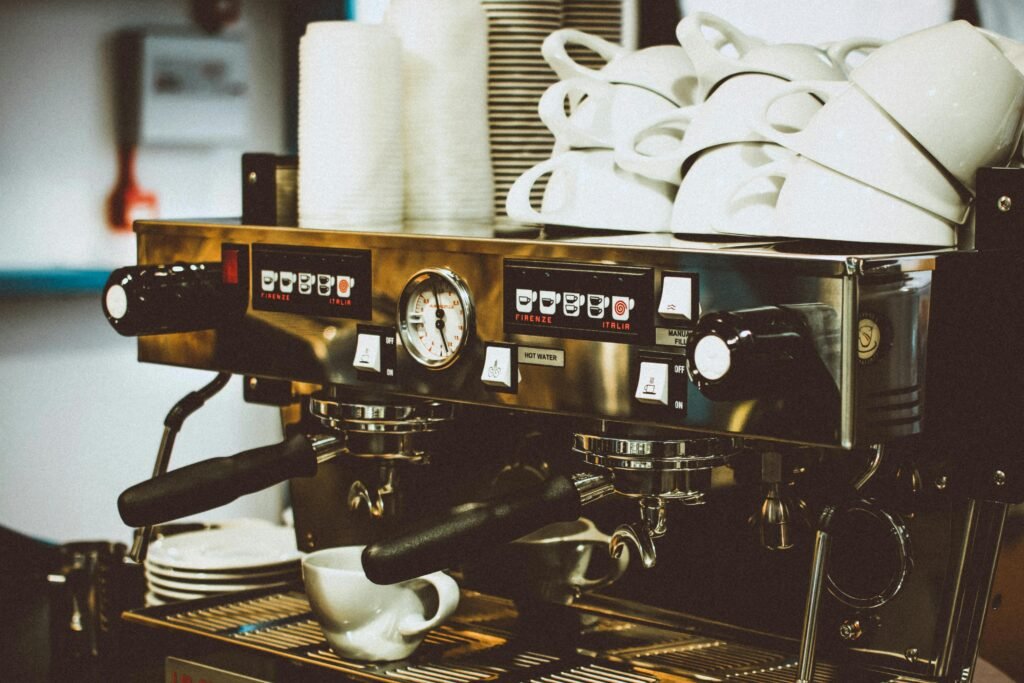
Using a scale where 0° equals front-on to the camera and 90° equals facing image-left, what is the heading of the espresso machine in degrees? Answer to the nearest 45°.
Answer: approximately 45°
